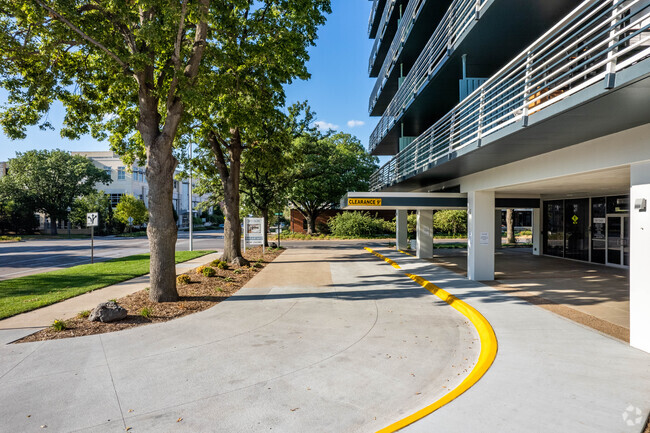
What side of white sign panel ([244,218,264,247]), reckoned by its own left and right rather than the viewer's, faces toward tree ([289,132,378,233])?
back

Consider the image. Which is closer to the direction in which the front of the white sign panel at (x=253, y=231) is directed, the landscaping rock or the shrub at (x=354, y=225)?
the landscaping rock

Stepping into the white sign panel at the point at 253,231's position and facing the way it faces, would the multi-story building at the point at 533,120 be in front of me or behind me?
in front

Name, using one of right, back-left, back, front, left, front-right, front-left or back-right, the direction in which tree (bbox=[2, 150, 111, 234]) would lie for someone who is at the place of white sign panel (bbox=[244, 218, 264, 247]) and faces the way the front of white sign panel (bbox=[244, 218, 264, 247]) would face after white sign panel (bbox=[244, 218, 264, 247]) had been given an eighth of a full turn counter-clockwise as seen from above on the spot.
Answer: back

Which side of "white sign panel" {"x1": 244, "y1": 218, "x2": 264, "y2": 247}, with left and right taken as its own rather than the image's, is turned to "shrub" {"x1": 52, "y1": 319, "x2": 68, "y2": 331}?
front

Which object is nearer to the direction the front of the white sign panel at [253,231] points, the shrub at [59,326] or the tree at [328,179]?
the shrub

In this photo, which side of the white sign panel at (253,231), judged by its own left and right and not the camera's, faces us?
front

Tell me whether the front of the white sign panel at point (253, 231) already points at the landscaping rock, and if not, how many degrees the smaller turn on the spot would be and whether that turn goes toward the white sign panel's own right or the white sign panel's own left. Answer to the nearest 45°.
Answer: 0° — it already faces it

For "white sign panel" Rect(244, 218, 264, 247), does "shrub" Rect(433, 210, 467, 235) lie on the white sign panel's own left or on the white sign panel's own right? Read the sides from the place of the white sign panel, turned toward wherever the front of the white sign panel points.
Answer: on the white sign panel's own left

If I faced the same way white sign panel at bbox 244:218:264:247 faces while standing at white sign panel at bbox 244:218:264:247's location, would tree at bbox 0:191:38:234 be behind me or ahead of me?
behind

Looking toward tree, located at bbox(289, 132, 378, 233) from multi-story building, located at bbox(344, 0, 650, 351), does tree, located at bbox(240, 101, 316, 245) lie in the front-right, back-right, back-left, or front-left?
front-left

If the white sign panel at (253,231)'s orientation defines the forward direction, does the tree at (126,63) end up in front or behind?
in front

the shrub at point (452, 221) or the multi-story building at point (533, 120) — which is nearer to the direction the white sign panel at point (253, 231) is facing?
the multi-story building
